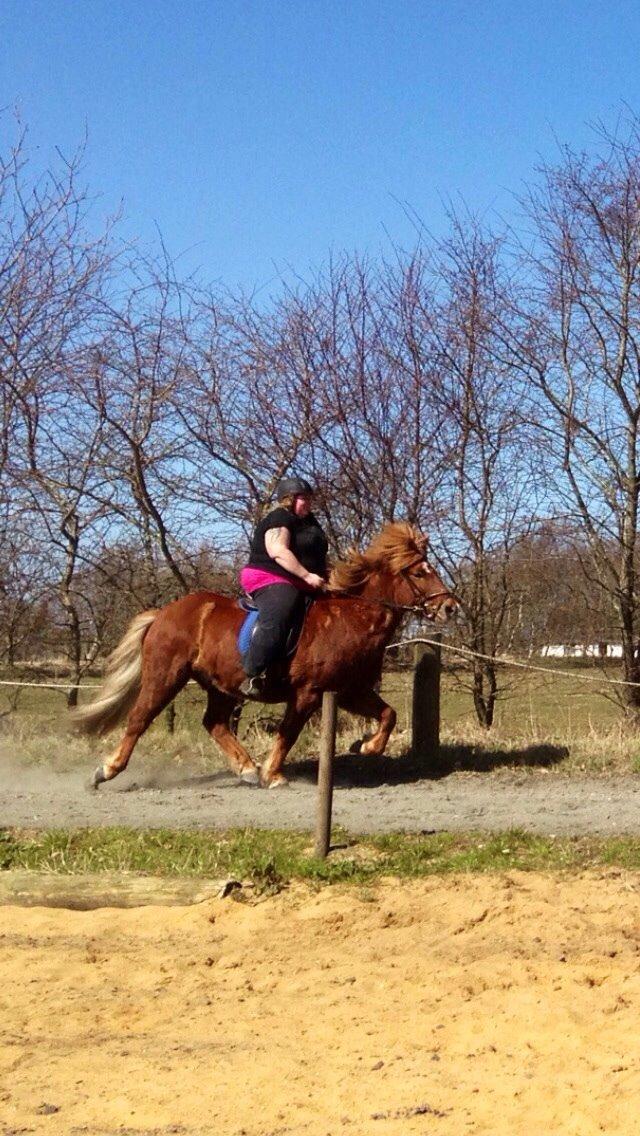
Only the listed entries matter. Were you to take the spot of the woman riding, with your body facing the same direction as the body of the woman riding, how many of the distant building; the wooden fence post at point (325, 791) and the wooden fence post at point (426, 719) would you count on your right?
1

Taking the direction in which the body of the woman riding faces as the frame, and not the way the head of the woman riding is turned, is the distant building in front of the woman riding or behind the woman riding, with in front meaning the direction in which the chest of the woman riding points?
in front

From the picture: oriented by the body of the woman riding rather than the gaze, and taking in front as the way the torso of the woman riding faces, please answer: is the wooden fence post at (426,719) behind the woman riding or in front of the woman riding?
in front

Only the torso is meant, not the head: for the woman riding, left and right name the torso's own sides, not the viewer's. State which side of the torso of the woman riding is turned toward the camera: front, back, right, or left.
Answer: right

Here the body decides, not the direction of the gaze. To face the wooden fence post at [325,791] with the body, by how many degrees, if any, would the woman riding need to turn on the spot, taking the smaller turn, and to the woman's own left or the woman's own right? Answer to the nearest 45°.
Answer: approximately 90° to the woman's own right

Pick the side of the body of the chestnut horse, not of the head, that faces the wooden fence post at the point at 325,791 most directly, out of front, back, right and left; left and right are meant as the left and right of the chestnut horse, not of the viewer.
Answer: right

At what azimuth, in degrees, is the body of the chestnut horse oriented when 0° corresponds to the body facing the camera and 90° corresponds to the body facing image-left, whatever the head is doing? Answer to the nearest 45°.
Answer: approximately 270°

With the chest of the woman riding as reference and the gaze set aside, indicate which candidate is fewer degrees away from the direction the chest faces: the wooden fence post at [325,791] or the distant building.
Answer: the distant building
